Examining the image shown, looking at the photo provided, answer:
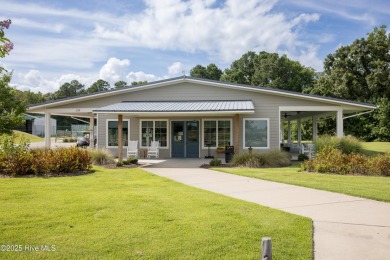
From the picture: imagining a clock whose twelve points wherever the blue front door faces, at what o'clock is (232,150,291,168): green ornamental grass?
The green ornamental grass is roughly at 11 o'clock from the blue front door.

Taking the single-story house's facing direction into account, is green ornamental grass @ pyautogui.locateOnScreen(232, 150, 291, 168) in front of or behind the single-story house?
in front

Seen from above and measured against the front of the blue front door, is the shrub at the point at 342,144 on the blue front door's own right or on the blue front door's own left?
on the blue front door's own left

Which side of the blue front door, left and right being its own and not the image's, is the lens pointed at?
front

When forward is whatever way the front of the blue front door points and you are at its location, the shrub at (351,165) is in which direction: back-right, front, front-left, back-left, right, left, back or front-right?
front-left

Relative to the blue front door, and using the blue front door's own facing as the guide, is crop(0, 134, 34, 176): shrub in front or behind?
in front

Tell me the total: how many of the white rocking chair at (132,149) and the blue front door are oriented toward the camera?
2

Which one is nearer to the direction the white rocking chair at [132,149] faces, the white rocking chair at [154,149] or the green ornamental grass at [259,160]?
the green ornamental grass

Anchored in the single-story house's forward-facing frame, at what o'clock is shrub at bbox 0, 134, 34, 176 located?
The shrub is roughly at 1 o'clock from the single-story house.
